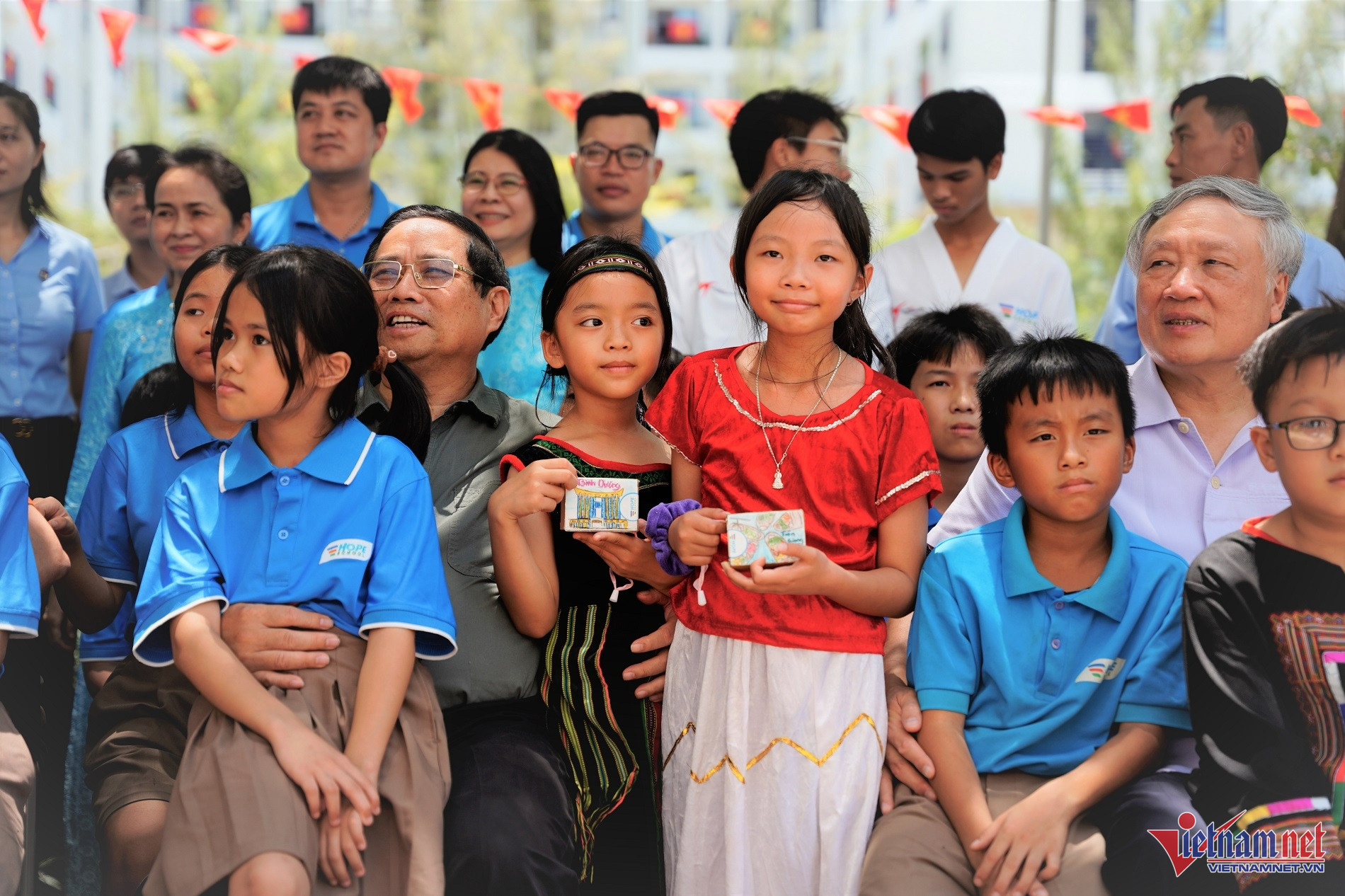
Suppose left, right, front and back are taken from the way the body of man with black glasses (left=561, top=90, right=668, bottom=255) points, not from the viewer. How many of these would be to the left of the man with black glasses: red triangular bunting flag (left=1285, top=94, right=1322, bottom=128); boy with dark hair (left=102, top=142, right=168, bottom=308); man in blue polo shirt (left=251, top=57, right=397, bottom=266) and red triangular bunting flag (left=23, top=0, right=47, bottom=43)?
1

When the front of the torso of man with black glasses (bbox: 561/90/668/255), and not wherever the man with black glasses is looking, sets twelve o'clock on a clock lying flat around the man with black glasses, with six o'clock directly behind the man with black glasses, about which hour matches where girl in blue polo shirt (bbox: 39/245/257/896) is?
The girl in blue polo shirt is roughly at 1 o'clock from the man with black glasses.

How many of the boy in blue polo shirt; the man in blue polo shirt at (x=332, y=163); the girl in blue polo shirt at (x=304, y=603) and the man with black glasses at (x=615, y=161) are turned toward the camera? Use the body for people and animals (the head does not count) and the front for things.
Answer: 4

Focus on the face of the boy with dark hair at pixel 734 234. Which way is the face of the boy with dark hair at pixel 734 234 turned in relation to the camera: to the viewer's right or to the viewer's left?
to the viewer's right

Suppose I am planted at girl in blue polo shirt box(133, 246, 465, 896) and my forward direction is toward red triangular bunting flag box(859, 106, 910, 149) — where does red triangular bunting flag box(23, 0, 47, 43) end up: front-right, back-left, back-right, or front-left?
front-left

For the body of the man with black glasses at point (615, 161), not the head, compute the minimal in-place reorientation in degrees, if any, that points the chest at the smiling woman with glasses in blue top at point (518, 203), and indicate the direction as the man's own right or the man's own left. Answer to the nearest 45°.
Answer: approximately 45° to the man's own right

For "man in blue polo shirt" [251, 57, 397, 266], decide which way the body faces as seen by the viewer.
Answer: toward the camera

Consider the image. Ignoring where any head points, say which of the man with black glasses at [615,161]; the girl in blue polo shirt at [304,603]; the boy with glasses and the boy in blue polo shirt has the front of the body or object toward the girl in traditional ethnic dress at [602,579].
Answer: the man with black glasses

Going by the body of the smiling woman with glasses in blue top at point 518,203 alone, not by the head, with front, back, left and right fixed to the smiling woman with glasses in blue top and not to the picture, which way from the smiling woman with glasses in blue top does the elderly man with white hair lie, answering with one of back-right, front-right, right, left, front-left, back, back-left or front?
left

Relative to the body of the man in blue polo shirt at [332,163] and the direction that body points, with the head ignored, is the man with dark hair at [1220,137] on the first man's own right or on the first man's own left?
on the first man's own left

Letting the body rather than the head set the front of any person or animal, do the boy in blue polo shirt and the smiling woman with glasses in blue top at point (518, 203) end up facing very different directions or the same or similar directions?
same or similar directions

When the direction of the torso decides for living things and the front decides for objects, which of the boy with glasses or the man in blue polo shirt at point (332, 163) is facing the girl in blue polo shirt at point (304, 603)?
the man in blue polo shirt

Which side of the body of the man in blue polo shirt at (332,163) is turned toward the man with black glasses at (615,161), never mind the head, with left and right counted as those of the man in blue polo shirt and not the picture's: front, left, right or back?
left

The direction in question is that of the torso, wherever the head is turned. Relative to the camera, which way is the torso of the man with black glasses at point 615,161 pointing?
toward the camera
